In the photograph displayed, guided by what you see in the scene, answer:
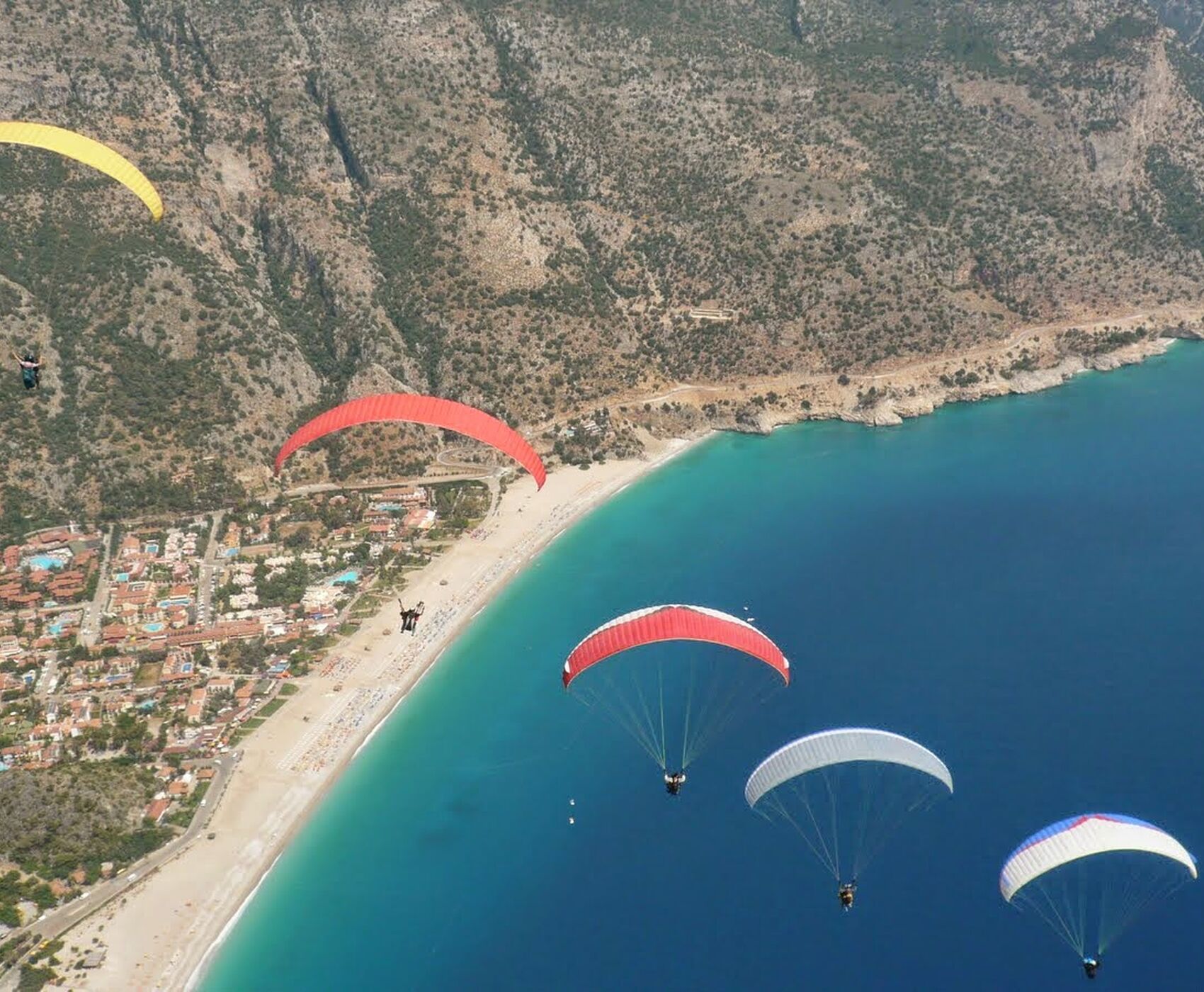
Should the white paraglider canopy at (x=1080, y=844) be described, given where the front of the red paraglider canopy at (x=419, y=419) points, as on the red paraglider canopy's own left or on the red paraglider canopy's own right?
on the red paraglider canopy's own right

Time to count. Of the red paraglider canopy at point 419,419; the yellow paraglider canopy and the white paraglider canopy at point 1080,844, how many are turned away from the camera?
3

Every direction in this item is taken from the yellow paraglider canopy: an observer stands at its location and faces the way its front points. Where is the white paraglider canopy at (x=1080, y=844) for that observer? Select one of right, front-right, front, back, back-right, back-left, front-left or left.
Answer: back-right

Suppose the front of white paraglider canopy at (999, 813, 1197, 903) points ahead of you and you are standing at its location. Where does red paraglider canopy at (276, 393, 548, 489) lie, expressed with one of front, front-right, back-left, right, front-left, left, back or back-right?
left

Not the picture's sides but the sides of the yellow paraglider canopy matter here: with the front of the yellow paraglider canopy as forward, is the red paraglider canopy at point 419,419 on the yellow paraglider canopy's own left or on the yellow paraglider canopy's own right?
on the yellow paraglider canopy's own right

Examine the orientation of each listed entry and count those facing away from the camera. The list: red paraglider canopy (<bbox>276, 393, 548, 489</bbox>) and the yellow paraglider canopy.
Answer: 2

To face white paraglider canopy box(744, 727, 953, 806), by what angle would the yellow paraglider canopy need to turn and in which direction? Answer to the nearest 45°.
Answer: approximately 135° to its right

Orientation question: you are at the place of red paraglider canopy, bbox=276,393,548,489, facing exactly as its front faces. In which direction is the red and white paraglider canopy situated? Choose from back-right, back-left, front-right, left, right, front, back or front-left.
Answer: back-right

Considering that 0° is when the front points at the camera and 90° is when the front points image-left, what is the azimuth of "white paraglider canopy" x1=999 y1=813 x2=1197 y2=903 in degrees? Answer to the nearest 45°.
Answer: approximately 180°

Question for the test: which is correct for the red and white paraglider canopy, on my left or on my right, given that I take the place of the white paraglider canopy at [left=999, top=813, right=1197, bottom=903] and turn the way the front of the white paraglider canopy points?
on my left

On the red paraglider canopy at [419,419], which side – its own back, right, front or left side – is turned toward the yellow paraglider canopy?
left

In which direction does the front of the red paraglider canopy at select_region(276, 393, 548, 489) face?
away from the camera

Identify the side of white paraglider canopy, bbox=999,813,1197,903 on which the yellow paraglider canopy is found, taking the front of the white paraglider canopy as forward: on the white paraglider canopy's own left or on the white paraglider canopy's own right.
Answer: on the white paraglider canopy's own left

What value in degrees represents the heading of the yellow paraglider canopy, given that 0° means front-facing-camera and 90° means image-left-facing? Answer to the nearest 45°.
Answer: approximately 180°
